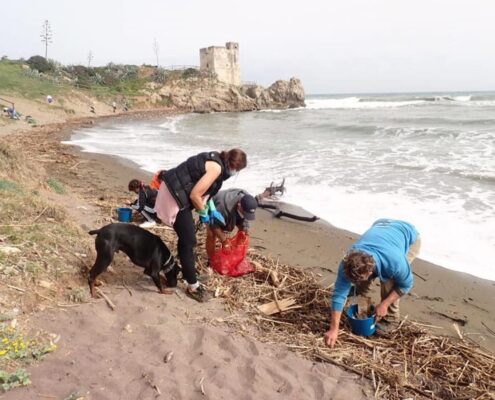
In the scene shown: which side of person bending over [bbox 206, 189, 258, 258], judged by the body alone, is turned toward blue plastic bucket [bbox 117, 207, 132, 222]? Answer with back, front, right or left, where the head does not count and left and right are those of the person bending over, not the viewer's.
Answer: back

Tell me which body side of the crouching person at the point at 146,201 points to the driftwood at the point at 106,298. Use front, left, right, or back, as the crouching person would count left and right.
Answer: left

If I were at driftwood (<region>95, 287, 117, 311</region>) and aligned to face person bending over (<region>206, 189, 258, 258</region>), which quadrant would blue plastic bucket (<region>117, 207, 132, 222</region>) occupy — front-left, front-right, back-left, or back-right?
front-left

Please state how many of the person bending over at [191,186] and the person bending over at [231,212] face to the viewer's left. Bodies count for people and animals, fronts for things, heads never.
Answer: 0

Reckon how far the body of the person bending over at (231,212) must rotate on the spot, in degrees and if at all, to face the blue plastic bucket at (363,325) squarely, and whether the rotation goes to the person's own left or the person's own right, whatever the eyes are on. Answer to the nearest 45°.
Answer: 0° — they already face it

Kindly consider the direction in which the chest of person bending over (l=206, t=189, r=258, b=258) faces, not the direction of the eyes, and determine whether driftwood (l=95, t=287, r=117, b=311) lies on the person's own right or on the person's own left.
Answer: on the person's own right

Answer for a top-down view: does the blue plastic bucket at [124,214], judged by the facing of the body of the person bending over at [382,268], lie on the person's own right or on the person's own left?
on the person's own right

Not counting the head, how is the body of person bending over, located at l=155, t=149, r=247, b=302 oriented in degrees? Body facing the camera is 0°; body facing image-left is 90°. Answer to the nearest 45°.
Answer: approximately 270°

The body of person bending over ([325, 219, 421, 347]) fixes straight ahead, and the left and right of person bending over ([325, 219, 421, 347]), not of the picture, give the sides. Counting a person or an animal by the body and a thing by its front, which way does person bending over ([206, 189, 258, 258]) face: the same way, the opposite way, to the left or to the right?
to the left

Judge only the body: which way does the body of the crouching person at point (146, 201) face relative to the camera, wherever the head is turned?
to the viewer's left

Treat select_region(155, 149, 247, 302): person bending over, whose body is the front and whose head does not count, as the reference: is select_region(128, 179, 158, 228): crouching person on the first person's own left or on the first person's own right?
on the first person's own left

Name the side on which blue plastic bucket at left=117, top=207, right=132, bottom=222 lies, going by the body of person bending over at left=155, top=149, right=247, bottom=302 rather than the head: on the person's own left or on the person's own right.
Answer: on the person's own left

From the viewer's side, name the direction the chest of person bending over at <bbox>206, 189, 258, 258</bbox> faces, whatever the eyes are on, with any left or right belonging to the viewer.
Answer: facing the viewer and to the right of the viewer

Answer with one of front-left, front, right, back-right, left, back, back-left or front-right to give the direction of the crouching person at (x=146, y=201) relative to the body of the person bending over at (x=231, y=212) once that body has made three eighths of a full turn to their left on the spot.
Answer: front-left
